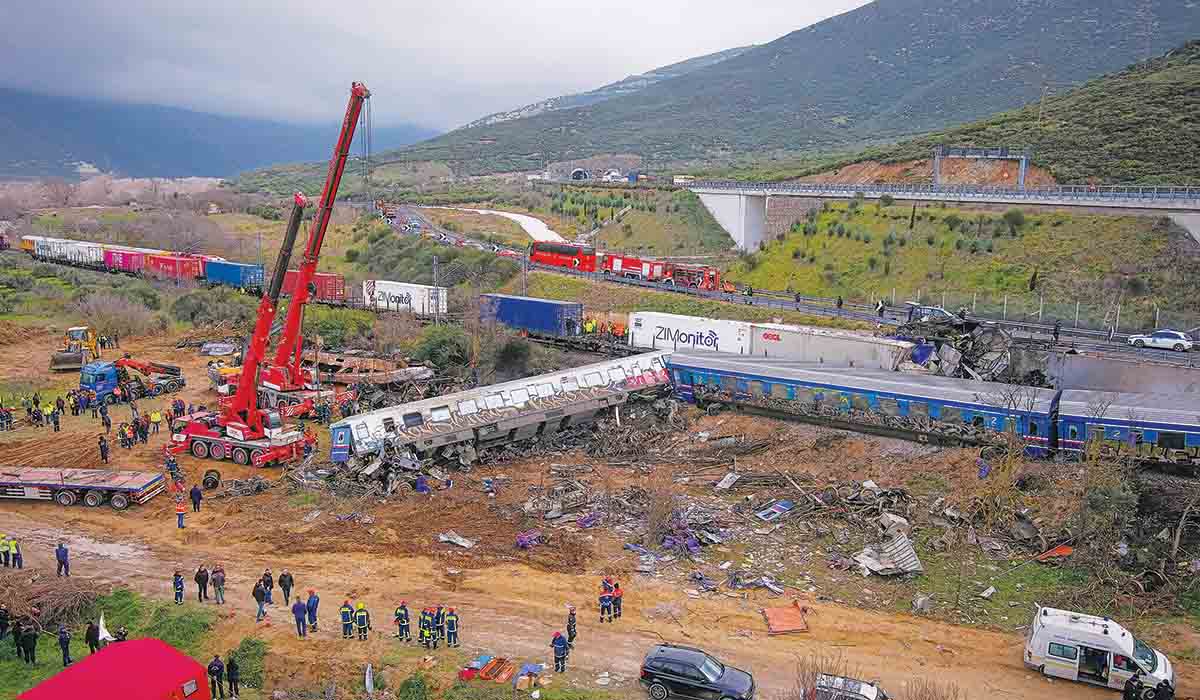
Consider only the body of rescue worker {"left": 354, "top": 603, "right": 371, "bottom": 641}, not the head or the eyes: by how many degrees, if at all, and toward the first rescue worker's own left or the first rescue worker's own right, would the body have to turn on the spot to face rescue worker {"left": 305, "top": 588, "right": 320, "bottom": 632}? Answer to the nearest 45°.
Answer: approximately 45° to the first rescue worker's own left

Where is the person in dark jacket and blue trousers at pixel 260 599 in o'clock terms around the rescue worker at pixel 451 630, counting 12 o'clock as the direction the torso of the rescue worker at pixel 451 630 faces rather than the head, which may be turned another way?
the person in dark jacket and blue trousers at pixel 260 599 is roughly at 10 o'clock from the rescue worker at pixel 451 630.

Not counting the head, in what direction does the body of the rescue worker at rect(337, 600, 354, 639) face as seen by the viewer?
away from the camera

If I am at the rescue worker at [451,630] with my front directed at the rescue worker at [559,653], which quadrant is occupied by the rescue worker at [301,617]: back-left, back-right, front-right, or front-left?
back-right

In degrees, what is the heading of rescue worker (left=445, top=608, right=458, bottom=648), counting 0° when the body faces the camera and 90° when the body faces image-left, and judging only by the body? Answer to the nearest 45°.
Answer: approximately 180°

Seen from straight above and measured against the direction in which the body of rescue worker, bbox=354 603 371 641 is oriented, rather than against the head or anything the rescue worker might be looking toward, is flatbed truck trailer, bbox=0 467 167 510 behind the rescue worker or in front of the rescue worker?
in front

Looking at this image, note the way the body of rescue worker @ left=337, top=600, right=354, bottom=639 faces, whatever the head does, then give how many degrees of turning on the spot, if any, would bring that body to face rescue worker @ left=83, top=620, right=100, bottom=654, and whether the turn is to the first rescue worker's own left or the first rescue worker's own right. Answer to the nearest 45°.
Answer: approximately 90° to the first rescue worker's own left

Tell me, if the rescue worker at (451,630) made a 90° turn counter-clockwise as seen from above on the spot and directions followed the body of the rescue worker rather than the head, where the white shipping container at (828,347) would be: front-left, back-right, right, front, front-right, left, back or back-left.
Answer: back-right

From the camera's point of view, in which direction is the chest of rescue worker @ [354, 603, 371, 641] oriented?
away from the camera

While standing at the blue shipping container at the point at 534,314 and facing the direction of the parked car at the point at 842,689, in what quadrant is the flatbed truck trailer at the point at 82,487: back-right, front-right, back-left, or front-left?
front-right

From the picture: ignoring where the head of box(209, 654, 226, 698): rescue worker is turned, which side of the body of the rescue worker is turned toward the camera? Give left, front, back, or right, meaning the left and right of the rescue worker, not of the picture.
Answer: back

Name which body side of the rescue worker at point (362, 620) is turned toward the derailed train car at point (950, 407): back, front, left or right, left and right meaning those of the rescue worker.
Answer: right

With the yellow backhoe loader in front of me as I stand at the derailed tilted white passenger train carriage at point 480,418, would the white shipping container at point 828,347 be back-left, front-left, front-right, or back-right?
back-right

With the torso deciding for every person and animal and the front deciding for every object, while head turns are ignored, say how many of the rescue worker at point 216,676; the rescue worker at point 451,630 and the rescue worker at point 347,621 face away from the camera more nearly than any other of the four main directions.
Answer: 3

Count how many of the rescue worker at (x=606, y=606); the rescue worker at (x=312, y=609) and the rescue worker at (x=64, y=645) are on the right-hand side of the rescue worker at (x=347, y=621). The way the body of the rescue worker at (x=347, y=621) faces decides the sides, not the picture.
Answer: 1
